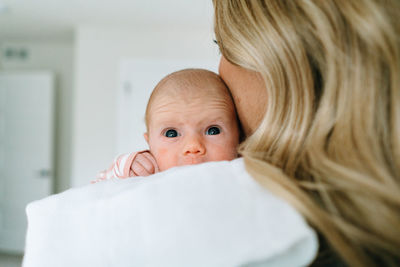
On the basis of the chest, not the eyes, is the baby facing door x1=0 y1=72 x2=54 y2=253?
no

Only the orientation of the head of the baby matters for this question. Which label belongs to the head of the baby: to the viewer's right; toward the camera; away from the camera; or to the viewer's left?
toward the camera

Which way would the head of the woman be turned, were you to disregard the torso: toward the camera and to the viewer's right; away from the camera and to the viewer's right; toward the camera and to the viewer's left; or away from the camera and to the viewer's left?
away from the camera and to the viewer's left
